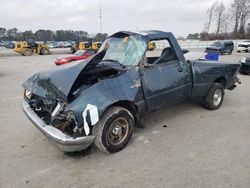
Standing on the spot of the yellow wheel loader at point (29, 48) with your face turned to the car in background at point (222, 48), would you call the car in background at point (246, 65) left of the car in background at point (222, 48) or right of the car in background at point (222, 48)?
right

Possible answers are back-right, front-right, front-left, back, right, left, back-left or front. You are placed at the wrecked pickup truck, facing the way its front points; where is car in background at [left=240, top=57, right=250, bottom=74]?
back

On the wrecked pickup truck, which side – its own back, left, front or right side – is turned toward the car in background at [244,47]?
back

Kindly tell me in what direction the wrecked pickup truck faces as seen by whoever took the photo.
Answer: facing the viewer and to the left of the viewer

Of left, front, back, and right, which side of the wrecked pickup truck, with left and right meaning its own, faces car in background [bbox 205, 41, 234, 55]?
back

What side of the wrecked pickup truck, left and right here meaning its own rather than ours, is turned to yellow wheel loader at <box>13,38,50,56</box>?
right
